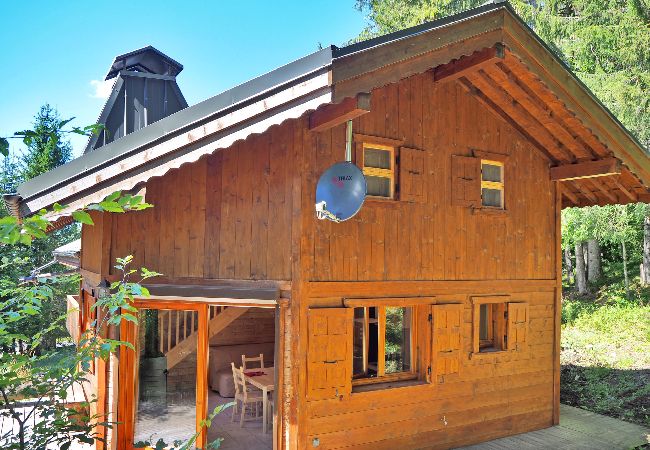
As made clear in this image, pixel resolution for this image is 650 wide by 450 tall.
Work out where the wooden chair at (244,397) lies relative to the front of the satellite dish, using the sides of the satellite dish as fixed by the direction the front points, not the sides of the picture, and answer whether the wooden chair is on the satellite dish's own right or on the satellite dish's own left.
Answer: on the satellite dish's own right

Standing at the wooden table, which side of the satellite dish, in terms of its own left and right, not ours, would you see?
right

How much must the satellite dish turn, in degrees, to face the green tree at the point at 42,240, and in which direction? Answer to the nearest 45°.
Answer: approximately 90° to its right
